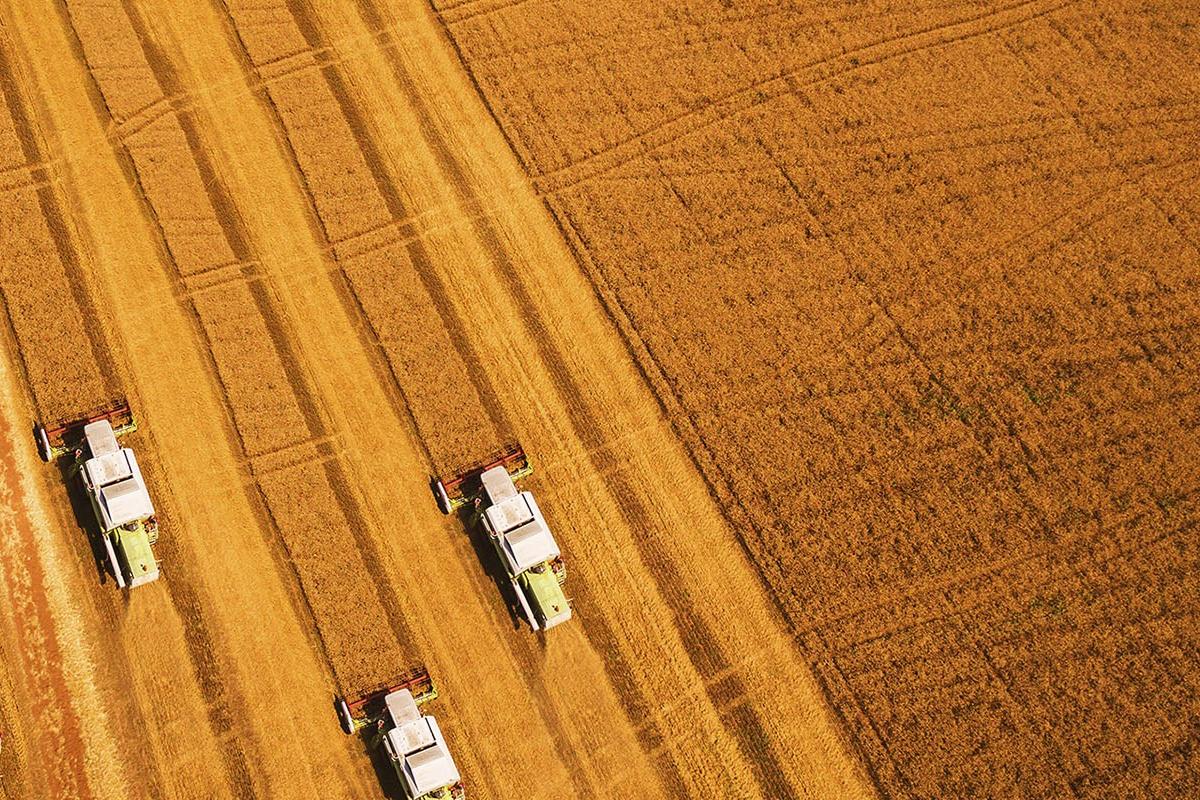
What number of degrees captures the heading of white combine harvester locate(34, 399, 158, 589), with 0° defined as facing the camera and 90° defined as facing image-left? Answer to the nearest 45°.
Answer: approximately 180°

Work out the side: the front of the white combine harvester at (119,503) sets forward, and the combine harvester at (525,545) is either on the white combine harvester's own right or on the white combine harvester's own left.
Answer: on the white combine harvester's own right
